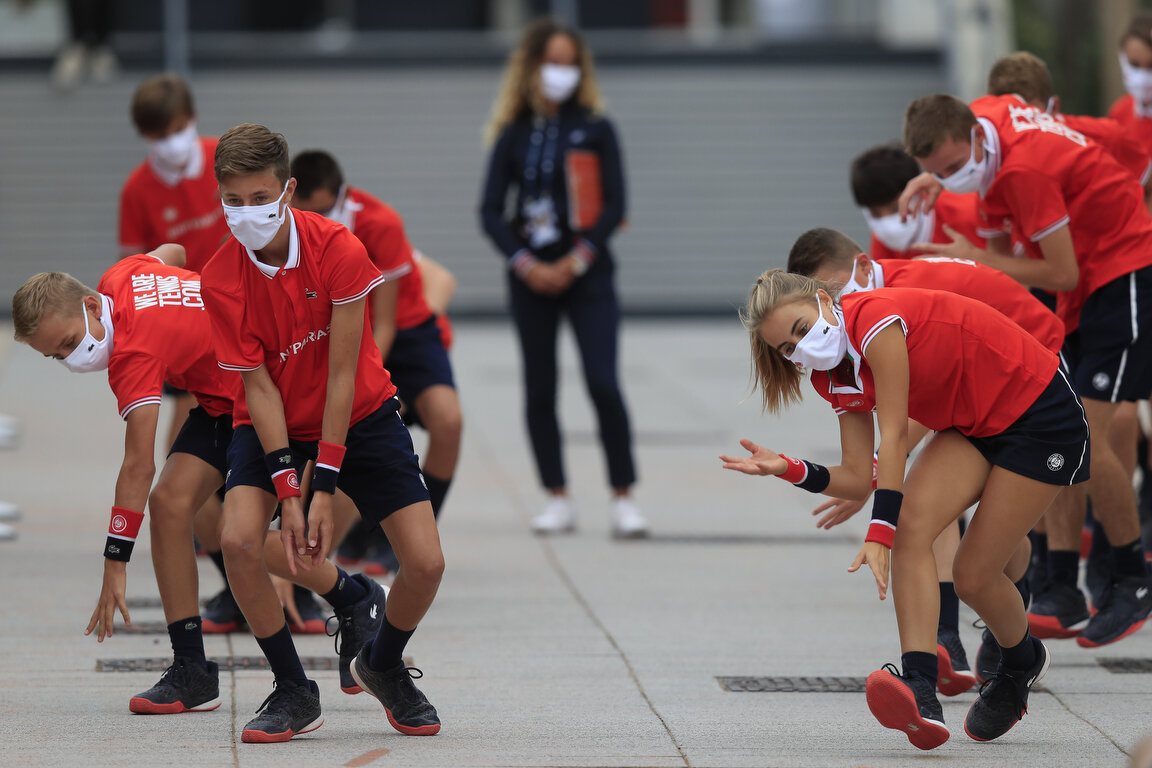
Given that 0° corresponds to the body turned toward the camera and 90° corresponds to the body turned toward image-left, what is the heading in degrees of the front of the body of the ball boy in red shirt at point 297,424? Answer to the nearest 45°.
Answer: approximately 0°

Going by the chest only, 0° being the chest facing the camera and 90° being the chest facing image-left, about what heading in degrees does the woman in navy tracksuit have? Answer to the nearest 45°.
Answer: approximately 0°

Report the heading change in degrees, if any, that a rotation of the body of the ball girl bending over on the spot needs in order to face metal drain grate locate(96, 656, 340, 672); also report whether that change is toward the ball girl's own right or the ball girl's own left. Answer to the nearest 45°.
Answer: approximately 45° to the ball girl's own right

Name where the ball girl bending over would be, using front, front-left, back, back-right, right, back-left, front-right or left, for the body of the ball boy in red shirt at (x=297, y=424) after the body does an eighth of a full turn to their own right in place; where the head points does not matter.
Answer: back-left

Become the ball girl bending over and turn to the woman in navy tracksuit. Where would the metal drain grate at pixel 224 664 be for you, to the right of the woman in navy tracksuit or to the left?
left

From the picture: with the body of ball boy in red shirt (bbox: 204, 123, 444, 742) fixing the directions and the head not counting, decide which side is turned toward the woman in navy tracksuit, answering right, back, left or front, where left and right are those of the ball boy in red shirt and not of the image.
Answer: back

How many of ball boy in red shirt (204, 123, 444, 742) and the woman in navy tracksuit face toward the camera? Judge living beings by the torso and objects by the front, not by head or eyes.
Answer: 2

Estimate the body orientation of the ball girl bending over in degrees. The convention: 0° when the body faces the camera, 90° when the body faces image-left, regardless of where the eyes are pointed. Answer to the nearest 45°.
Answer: approximately 45°

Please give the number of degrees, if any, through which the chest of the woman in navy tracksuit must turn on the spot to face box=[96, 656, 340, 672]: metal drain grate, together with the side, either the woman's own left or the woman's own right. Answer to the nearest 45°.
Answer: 0° — they already face it
